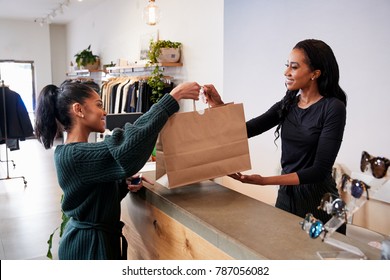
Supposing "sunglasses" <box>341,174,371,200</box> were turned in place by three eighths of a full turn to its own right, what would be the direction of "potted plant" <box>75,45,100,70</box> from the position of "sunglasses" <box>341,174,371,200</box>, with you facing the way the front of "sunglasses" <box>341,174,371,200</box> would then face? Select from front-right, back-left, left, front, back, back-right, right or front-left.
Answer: front-left

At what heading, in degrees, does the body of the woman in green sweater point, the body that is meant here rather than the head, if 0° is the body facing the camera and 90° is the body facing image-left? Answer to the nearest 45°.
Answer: approximately 270°

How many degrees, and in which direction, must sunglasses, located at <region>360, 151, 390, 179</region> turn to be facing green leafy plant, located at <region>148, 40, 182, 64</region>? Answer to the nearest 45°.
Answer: approximately 90° to its right

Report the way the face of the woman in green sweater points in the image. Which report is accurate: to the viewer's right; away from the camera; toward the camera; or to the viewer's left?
to the viewer's right

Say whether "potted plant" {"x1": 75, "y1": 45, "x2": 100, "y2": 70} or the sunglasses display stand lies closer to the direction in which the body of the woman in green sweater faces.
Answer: the sunglasses display stand

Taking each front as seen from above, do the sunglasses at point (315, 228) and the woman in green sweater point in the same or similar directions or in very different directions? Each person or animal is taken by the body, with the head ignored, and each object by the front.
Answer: very different directions

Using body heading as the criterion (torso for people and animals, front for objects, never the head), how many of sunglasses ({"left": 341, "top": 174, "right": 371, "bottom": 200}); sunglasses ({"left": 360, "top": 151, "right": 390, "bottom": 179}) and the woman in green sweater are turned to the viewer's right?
1

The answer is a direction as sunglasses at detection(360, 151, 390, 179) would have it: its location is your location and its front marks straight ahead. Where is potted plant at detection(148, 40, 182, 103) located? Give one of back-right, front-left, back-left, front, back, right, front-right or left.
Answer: right

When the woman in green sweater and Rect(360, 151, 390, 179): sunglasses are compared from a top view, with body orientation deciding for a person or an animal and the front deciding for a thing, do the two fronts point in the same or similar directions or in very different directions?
very different directions
